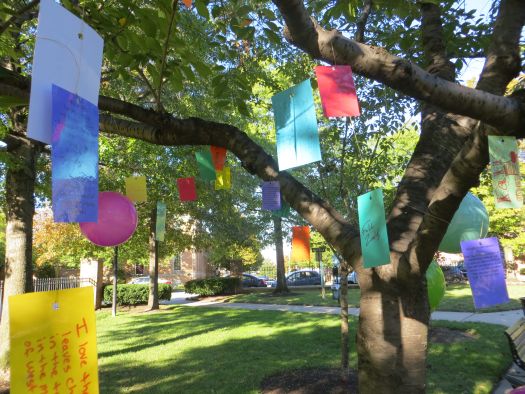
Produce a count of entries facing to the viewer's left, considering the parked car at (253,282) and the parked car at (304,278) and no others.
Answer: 2

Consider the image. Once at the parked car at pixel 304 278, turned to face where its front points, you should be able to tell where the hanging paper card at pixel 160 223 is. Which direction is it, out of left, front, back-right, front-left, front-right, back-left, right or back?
left

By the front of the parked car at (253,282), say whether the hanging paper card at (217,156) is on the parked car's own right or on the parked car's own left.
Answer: on the parked car's own left

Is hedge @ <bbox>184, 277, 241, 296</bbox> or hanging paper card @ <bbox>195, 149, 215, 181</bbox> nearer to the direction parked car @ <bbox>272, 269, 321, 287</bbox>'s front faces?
the hedge

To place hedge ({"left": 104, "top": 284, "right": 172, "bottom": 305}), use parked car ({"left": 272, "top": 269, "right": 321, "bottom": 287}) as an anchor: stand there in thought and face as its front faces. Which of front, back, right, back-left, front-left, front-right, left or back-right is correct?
front-left

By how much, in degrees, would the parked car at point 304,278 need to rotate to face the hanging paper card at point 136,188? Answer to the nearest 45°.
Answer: approximately 90° to its left

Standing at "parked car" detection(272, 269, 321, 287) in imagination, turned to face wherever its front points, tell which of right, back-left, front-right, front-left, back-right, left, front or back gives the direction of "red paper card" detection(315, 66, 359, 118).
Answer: left

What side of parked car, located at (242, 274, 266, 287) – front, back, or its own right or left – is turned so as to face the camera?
left

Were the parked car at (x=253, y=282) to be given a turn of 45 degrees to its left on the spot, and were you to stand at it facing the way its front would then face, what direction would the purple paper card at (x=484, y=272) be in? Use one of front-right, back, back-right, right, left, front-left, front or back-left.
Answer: front-left

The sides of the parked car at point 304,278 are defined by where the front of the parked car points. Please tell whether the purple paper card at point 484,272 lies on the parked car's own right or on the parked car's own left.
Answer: on the parked car's own left

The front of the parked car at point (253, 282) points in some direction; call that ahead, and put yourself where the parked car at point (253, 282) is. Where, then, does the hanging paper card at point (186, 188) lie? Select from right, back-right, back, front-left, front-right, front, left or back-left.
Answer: left

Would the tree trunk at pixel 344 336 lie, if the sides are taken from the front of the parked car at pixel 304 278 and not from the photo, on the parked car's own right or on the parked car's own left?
on the parked car's own left

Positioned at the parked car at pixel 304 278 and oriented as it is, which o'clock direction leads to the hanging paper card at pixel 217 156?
The hanging paper card is roughly at 9 o'clock from the parked car.

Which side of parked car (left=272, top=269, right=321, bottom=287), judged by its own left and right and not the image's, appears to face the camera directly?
left

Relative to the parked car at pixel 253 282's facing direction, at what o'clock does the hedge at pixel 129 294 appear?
The hedge is roughly at 10 o'clock from the parked car.

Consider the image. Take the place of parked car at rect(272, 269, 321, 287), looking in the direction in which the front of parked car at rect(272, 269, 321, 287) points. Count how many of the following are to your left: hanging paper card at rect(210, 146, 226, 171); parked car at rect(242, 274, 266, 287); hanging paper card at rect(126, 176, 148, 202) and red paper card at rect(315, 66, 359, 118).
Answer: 3

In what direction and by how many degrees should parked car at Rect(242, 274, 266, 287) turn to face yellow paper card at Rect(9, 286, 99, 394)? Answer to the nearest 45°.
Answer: approximately 90° to its left

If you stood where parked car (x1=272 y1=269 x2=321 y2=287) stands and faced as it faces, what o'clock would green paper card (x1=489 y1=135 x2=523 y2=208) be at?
The green paper card is roughly at 9 o'clock from the parked car.
